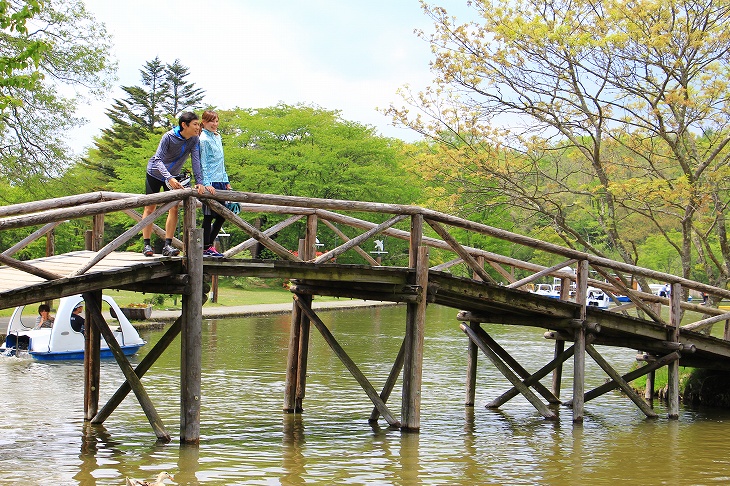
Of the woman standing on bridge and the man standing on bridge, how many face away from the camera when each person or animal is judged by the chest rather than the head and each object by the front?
0

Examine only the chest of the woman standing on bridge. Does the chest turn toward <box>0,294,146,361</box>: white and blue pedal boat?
no

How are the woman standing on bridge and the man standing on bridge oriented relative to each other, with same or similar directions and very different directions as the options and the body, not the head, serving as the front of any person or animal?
same or similar directions

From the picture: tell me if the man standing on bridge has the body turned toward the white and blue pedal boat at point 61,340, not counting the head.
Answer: no
